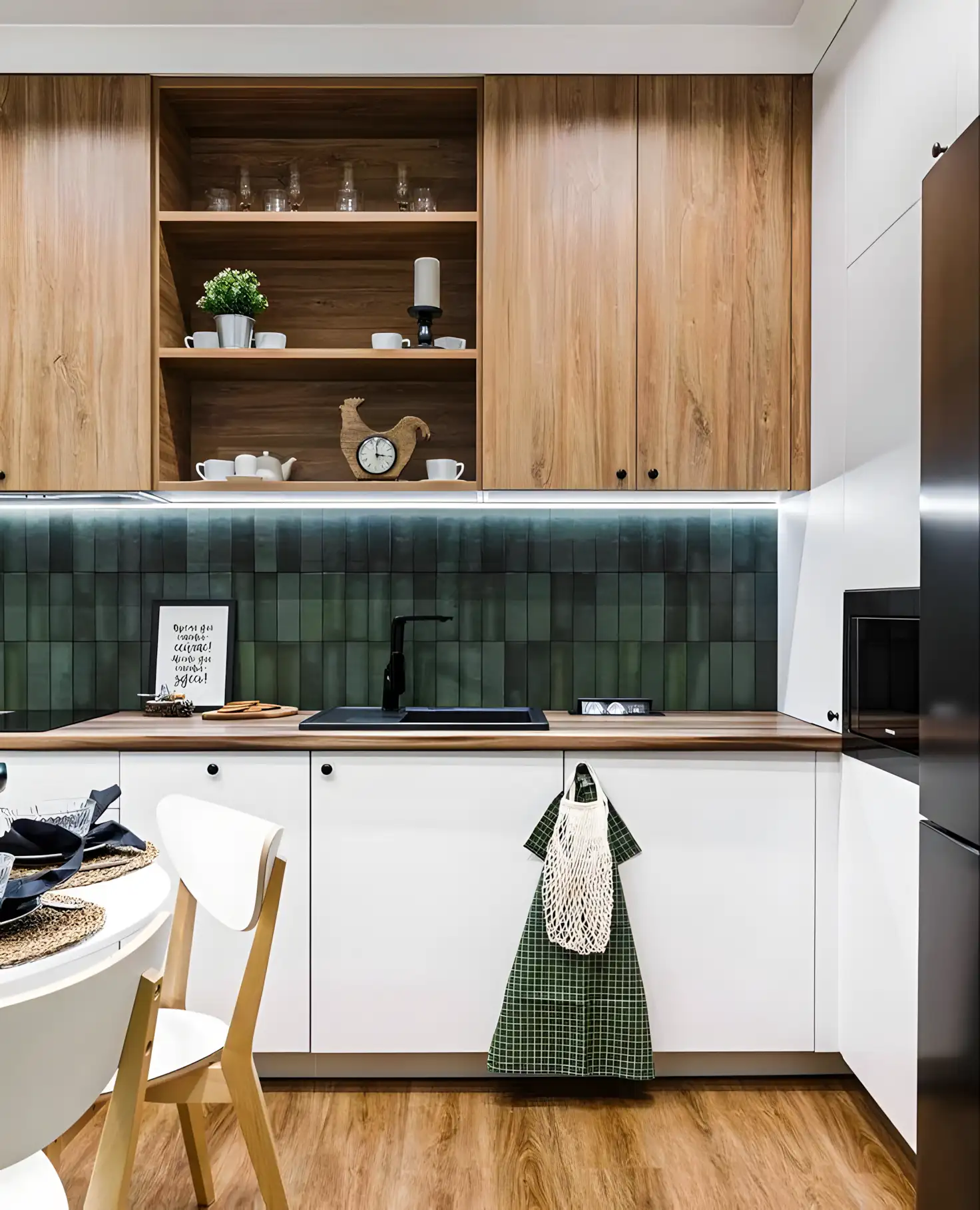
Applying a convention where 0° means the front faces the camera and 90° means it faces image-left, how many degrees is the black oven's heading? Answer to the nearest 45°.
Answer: approximately 45°

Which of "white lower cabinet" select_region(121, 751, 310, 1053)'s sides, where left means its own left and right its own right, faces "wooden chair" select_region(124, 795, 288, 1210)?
front

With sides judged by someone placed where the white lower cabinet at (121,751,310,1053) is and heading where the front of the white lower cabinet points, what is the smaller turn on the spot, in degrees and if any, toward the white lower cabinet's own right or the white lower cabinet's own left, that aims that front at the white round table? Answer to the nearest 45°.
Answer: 0° — it already faces it

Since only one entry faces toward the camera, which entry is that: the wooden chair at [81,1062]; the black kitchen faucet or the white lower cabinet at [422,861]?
the white lower cabinet

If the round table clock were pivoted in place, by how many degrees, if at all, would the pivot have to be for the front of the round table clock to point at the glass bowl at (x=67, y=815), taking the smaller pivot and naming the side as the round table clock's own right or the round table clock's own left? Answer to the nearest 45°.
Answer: approximately 45° to the round table clock's own right

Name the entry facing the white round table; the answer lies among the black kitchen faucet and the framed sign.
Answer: the framed sign

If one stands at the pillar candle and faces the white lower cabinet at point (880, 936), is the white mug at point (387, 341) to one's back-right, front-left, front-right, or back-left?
back-right

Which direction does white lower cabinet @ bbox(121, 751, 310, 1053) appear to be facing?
toward the camera

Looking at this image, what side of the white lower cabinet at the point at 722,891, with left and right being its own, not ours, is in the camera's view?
front

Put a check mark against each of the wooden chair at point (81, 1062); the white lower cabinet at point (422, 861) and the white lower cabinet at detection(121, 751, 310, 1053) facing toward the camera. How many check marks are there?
2

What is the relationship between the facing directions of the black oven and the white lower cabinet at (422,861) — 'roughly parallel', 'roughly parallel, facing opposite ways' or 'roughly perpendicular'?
roughly perpendicular

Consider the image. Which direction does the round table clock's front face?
toward the camera

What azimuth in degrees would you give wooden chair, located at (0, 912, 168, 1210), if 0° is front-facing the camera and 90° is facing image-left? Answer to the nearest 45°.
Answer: approximately 135°

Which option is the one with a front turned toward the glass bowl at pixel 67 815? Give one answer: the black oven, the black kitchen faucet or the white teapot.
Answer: the black oven
